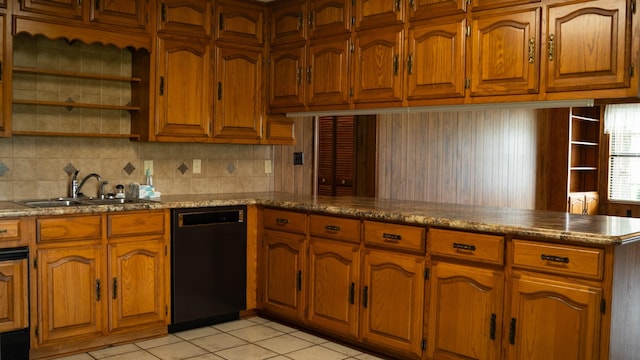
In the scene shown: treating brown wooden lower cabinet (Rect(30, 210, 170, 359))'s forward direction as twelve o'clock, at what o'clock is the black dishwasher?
The black dishwasher is roughly at 10 o'clock from the brown wooden lower cabinet.

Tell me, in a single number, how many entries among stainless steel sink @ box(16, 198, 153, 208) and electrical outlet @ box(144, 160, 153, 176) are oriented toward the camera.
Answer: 2

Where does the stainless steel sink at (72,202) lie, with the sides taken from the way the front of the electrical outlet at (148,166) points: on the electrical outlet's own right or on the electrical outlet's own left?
on the electrical outlet's own right

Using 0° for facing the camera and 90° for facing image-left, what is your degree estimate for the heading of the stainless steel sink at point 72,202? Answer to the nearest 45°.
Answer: approximately 0°

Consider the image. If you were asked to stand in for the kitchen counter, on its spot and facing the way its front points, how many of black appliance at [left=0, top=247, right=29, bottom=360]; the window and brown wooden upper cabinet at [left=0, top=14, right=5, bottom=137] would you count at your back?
1

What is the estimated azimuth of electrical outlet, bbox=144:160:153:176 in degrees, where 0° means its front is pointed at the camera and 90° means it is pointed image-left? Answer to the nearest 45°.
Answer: approximately 0°

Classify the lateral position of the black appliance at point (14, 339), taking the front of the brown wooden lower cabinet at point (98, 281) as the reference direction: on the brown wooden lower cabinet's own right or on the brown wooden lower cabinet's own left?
on the brown wooden lower cabinet's own right

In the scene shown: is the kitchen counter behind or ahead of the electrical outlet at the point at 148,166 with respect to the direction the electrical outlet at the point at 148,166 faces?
ahead
